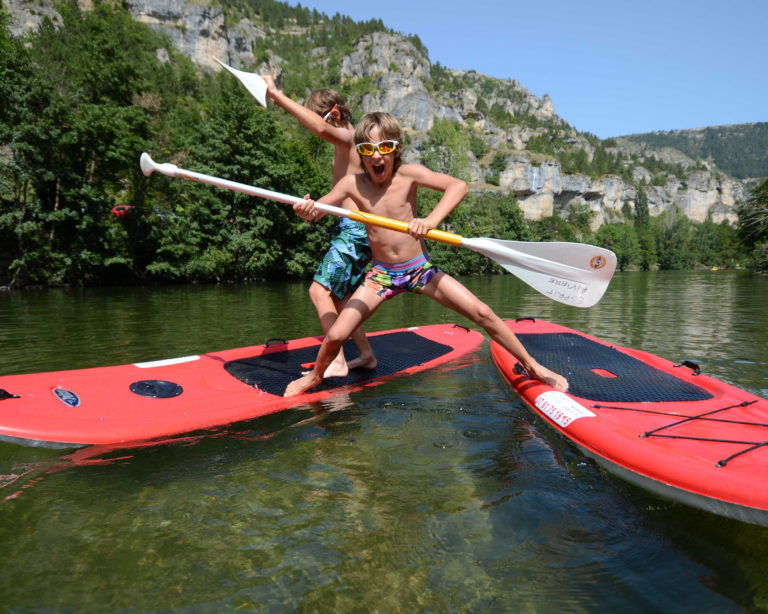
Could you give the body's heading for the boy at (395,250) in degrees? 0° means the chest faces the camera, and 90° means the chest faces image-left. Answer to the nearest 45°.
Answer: approximately 0°

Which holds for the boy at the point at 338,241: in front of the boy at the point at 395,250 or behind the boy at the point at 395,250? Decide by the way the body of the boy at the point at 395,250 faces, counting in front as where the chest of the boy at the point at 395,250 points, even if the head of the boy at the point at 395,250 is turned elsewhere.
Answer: behind

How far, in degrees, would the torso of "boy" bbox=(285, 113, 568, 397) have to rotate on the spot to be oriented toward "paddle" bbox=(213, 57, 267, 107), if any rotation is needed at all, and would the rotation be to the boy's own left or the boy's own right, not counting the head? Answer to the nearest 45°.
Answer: approximately 135° to the boy's own right

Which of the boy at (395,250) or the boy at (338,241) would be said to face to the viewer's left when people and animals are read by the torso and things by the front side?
the boy at (338,241)

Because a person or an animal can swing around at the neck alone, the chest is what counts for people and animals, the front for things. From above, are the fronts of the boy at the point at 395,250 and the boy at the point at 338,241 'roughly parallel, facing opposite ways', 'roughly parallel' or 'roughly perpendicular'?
roughly perpendicular

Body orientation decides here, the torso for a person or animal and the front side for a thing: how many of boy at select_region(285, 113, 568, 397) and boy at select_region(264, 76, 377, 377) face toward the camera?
1

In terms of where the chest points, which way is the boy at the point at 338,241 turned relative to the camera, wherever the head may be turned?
to the viewer's left

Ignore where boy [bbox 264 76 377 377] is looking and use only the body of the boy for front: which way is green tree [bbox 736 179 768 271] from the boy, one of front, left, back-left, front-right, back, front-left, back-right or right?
back-right

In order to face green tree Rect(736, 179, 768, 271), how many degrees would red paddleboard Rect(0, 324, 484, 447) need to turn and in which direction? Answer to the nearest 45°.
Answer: approximately 180°
